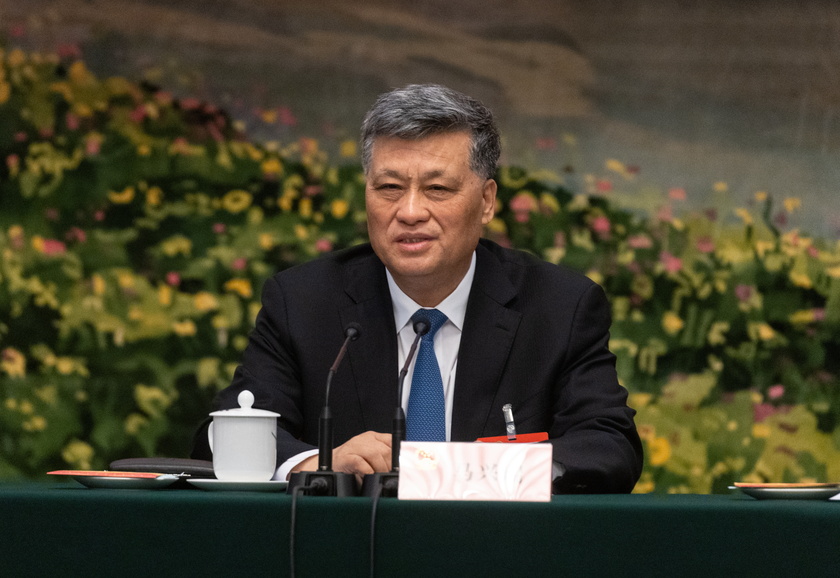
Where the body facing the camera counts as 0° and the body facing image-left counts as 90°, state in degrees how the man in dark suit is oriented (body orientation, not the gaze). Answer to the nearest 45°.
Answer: approximately 0°

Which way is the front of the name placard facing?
toward the camera

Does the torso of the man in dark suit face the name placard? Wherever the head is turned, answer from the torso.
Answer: yes

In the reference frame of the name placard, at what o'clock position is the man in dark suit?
The man in dark suit is roughly at 6 o'clock from the name placard.

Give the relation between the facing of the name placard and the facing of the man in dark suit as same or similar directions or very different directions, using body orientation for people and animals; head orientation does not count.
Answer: same or similar directions

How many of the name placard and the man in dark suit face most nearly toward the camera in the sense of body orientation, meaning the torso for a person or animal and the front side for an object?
2

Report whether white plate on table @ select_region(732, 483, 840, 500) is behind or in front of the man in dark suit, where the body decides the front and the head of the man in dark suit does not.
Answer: in front
